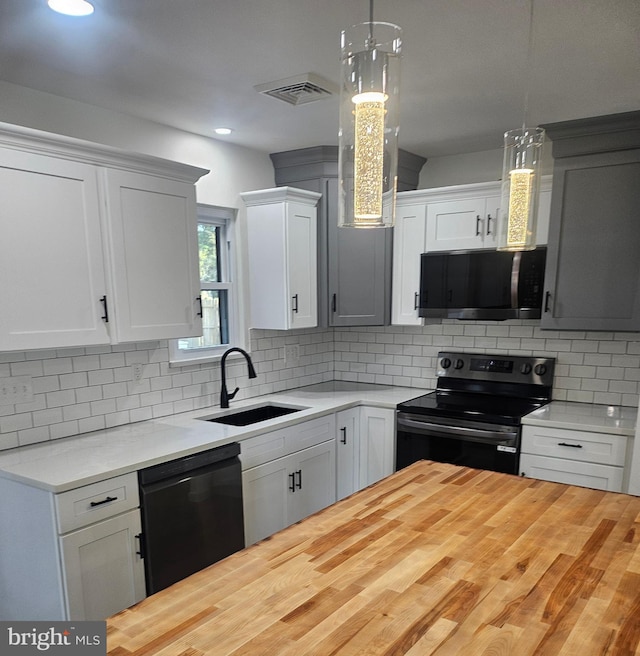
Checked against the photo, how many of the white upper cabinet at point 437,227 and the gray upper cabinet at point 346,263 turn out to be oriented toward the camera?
2

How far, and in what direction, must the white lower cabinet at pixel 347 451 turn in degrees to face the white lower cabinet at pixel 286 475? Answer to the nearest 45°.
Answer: approximately 90° to its right

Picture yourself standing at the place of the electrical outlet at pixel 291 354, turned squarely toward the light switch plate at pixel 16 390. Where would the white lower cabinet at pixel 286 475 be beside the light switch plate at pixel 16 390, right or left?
left

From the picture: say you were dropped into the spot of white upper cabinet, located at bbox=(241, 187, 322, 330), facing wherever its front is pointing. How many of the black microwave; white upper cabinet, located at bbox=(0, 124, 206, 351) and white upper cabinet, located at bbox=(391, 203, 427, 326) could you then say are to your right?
1

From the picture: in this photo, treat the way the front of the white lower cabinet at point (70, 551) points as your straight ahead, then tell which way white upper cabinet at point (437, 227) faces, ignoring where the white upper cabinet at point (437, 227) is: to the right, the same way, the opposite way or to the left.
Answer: to the right

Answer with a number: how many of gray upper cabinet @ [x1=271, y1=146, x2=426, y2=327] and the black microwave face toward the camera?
2

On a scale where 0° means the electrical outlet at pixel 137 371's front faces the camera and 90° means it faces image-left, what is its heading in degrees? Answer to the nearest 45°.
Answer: approximately 315°

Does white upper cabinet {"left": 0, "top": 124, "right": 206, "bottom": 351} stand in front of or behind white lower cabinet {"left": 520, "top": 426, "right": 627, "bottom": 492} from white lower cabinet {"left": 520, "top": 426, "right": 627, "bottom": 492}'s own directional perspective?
in front
